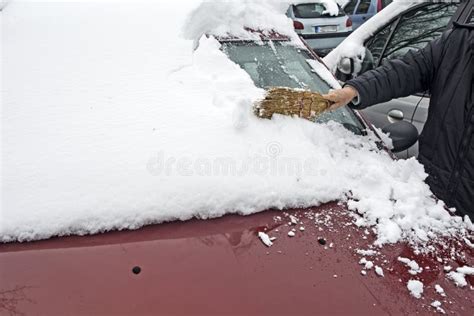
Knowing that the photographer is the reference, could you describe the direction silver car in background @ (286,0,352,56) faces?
facing away from the viewer
